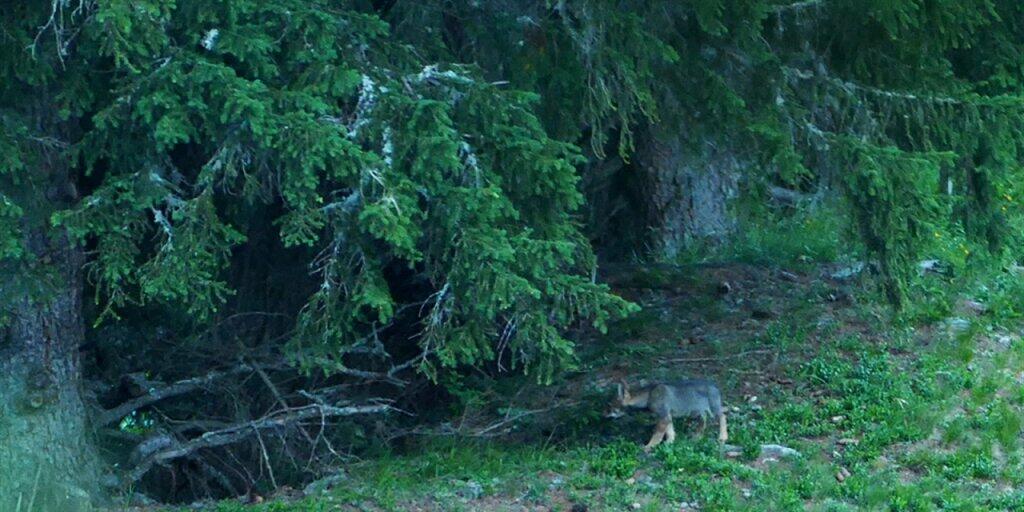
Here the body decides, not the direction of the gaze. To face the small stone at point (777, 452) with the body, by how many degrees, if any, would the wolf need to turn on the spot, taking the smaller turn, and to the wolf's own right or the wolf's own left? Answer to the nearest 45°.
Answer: approximately 180°

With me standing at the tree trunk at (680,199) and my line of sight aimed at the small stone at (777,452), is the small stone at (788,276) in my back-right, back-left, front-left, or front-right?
front-left

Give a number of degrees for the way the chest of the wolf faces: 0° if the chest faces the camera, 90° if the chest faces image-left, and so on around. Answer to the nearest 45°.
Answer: approximately 90°

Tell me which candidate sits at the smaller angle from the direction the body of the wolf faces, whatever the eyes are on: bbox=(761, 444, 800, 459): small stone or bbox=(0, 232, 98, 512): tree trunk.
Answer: the tree trunk

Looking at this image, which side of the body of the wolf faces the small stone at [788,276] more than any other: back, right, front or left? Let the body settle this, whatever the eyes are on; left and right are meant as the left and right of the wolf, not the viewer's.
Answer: right

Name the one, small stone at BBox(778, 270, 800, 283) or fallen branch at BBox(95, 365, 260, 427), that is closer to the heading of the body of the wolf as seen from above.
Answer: the fallen branch

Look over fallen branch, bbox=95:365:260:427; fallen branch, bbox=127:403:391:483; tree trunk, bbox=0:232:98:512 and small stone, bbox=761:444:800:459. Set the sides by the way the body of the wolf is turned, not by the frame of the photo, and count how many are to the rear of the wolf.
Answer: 1

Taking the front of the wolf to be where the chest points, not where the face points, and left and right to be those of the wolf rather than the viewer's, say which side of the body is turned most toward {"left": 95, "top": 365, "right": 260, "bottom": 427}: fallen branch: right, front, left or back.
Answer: front

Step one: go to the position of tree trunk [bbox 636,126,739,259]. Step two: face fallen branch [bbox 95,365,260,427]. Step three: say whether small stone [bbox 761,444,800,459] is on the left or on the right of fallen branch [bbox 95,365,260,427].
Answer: left

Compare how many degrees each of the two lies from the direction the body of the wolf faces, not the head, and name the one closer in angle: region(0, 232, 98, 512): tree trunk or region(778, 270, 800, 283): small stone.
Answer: the tree trunk

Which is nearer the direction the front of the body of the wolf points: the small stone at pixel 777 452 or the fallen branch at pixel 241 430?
the fallen branch

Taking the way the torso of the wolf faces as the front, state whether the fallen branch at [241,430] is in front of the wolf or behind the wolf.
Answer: in front

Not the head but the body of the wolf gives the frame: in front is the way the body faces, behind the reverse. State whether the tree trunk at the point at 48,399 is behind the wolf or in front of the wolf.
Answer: in front

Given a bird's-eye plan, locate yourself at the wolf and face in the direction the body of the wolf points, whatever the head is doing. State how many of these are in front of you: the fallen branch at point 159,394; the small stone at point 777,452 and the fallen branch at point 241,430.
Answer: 2

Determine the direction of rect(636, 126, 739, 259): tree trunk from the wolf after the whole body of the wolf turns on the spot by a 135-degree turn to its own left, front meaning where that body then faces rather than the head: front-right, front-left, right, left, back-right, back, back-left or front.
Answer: back-left
